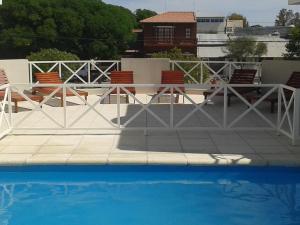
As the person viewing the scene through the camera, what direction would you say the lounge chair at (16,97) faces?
facing the viewer and to the right of the viewer

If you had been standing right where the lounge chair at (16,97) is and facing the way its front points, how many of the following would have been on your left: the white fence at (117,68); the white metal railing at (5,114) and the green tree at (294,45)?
2

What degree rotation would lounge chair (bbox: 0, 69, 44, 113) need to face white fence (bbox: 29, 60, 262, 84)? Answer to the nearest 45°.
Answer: approximately 90° to its left

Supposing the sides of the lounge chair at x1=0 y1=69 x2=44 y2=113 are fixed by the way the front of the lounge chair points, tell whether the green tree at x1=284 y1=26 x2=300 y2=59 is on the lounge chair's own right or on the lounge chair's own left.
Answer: on the lounge chair's own left

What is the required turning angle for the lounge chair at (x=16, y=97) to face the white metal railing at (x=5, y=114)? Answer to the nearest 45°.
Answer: approximately 45° to its right

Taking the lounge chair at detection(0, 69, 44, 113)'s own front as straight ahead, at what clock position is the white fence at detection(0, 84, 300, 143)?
The white fence is roughly at 12 o'clock from the lounge chair.

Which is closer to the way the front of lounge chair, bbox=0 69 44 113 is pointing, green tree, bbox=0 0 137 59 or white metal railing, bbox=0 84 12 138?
the white metal railing

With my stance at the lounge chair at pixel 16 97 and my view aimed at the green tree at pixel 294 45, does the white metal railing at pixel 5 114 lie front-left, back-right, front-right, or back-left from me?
back-right

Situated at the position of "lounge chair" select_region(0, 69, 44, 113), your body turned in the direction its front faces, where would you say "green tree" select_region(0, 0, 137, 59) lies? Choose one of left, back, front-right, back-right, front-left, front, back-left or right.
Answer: back-left
